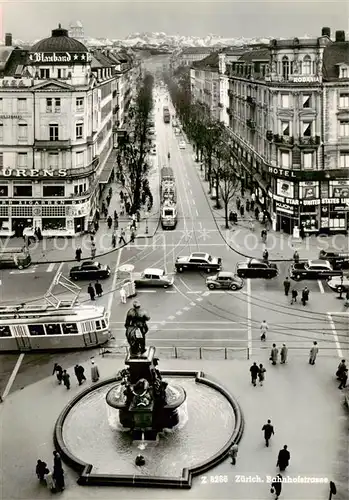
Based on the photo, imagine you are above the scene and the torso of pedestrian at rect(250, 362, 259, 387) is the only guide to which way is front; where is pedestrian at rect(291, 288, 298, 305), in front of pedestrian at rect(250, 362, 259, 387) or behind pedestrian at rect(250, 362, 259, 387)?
in front

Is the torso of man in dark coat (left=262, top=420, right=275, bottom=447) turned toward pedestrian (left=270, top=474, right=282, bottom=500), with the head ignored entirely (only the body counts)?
no

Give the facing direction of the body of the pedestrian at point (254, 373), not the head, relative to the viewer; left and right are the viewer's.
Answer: facing away from the viewer

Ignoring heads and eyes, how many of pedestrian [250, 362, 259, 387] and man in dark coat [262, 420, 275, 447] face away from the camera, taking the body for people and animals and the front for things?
2

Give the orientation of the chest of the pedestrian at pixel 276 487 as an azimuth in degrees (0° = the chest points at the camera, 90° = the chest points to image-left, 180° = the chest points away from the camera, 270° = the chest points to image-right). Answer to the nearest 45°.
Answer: approximately 180°

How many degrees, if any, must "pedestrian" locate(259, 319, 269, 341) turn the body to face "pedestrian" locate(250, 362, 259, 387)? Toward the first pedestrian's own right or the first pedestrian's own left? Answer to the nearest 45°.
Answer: approximately 180°

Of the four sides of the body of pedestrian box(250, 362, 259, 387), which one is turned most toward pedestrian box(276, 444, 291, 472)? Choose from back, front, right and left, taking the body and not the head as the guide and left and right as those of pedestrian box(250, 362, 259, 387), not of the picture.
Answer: back

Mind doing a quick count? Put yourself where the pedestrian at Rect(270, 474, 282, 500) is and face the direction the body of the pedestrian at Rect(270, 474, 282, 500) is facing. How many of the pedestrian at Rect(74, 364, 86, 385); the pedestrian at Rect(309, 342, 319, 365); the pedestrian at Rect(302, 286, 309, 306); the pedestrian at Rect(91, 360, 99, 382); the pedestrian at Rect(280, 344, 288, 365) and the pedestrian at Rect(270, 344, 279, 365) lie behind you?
0

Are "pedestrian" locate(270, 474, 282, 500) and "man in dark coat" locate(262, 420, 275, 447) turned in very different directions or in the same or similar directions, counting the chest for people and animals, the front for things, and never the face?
same or similar directions

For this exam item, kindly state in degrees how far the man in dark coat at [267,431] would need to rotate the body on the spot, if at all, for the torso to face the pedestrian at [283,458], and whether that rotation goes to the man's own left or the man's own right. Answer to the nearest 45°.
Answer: approximately 180°

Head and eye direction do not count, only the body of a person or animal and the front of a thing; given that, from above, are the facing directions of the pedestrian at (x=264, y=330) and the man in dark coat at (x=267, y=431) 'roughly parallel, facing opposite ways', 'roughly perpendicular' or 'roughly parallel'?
roughly parallel

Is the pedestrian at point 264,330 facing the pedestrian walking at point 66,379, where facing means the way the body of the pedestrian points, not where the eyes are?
no

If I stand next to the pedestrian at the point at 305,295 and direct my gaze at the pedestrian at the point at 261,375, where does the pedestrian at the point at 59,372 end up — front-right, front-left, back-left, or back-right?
front-right

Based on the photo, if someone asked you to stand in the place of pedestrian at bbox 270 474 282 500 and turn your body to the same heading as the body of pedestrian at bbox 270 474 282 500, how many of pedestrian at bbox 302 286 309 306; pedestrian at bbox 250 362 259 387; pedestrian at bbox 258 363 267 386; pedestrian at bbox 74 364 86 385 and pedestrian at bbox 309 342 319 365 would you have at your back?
0

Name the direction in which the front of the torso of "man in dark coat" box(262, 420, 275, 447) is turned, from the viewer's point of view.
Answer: away from the camera

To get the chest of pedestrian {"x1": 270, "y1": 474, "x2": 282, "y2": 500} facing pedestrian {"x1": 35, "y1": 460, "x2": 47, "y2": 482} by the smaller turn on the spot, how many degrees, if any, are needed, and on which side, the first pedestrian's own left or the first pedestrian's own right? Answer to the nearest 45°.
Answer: approximately 90° to the first pedestrian's own left

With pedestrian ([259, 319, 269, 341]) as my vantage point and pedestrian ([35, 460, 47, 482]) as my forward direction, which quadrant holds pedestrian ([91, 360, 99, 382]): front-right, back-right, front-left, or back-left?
front-right
